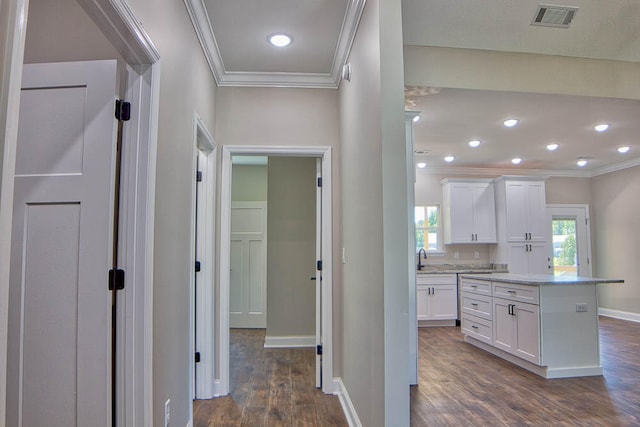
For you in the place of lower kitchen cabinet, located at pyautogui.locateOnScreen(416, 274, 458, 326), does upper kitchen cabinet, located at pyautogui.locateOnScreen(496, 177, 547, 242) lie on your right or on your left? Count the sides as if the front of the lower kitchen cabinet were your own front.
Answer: on your left

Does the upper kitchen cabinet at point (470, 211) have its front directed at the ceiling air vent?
yes

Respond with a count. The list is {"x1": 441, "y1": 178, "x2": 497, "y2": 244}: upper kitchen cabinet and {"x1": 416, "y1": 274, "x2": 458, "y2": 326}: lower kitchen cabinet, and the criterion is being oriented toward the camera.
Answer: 2

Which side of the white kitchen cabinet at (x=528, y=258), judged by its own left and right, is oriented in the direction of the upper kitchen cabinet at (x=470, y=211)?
right

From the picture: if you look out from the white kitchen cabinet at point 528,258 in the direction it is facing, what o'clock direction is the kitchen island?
The kitchen island is roughly at 12 o'clock from the white kitchen cabinet.

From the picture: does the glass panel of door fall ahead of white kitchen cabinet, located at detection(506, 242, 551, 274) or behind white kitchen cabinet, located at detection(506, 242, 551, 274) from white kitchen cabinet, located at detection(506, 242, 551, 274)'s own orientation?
behind
